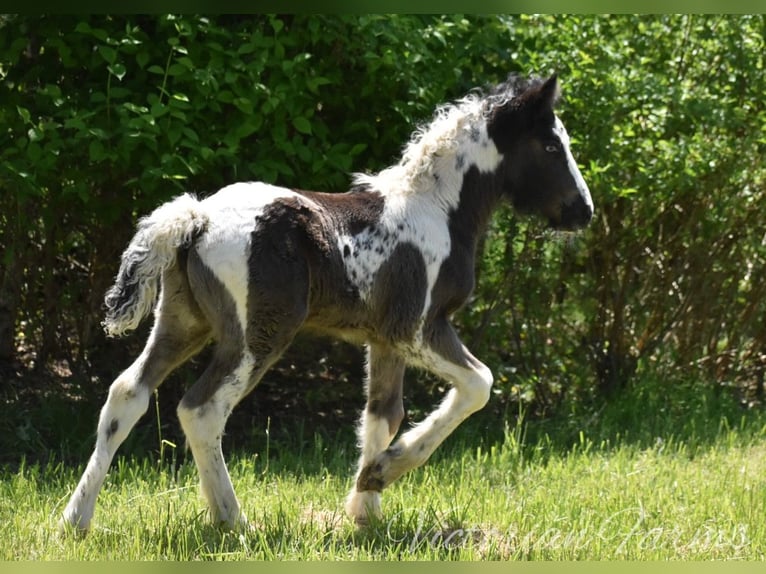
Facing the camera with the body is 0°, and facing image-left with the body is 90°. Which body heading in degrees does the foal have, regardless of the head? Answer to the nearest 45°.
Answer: approximately 270°
